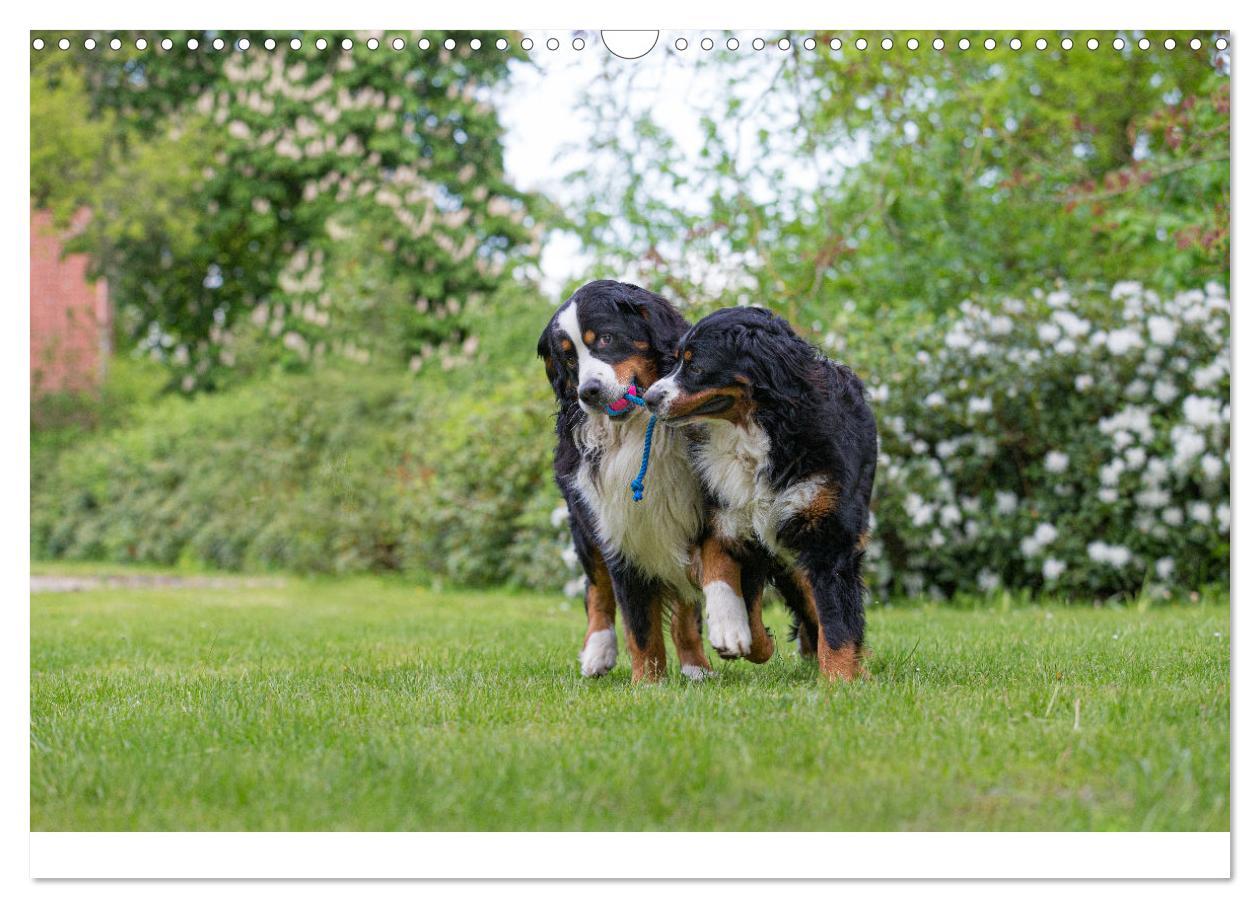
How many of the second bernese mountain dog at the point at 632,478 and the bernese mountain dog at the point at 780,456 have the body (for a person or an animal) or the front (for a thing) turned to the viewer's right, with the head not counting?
0

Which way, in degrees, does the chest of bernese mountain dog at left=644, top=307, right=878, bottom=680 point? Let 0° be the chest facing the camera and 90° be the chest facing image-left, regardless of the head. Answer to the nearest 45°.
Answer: approximately 45°

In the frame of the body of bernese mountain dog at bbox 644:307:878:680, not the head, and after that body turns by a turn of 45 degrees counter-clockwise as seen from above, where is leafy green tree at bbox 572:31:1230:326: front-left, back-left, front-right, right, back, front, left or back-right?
back

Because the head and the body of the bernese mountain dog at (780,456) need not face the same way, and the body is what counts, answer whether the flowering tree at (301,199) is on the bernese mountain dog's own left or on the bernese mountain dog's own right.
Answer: on the bernese mountain dog's own right

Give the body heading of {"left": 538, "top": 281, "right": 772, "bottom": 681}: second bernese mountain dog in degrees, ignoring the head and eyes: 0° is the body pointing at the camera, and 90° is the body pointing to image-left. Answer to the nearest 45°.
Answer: approximately 0°

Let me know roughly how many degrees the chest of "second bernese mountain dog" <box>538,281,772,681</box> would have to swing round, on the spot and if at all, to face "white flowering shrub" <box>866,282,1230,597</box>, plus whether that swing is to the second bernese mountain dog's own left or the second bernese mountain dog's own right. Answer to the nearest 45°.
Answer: approximately 135° to the second bernese mountain dog's own left

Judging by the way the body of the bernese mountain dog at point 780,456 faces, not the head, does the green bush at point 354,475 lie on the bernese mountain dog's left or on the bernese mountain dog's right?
on the bernese mountain dog's right
